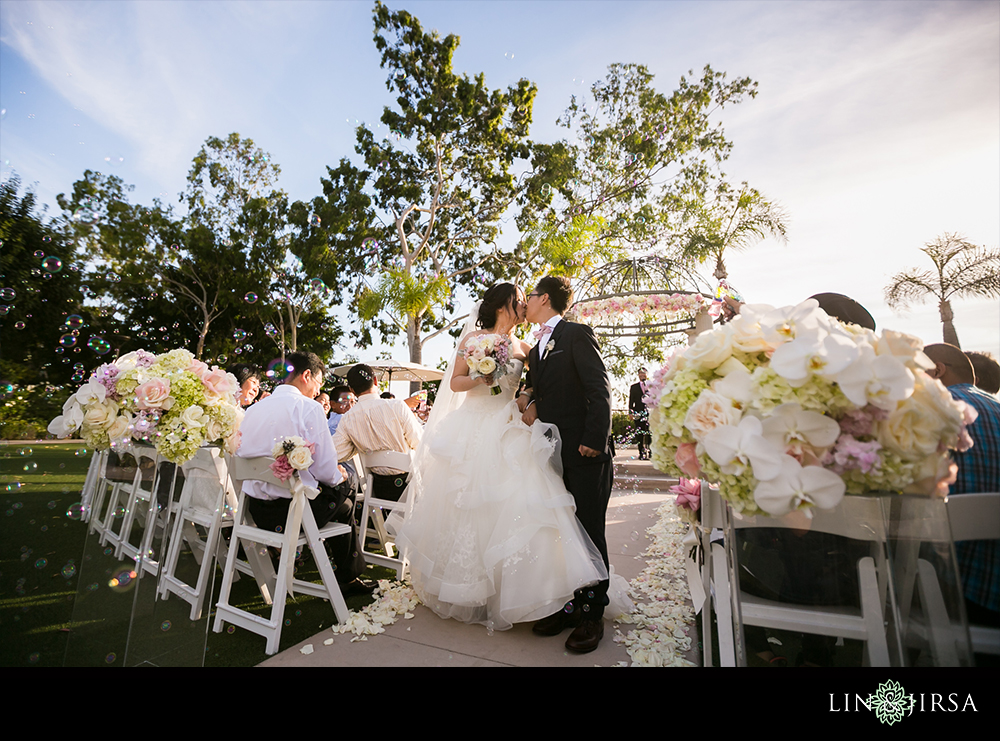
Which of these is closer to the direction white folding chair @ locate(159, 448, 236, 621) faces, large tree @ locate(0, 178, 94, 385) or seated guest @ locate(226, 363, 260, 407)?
the seated guest

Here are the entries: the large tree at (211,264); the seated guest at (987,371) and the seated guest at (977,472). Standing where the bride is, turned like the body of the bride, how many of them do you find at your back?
1

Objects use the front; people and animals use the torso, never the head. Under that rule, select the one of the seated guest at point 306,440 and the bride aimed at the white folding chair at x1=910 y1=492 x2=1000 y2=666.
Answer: the bride

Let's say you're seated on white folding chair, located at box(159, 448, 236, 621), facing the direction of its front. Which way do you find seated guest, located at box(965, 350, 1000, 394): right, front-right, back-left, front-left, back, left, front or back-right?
right

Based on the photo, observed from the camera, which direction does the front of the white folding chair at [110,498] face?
facing away from the viewer and to the right of the viewer

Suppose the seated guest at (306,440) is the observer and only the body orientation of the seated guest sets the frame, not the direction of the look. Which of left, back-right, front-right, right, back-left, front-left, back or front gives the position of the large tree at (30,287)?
left

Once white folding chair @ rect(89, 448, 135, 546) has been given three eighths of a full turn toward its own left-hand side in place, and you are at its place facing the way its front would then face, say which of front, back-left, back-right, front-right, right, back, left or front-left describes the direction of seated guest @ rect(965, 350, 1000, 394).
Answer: back-left

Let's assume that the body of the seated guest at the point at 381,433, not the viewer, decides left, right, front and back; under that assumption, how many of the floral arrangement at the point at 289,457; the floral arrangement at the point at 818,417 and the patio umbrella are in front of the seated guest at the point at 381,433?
1

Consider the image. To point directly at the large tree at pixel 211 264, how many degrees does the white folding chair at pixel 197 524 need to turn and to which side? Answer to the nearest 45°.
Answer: approximately 45° to its left

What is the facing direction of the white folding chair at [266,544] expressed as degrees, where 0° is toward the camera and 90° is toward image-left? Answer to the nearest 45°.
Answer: approximately 225°

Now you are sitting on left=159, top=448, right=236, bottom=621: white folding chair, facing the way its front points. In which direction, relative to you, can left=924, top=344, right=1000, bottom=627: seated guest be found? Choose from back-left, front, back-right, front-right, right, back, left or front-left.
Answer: right

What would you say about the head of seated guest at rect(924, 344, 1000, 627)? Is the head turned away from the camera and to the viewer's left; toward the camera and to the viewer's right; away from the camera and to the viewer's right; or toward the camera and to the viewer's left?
away from the camera and to the viewer's left

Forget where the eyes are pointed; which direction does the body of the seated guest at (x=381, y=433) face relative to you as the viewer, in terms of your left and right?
facing away from the viewer

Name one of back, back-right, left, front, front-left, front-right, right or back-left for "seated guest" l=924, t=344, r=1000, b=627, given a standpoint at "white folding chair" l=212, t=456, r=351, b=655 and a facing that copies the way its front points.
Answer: right

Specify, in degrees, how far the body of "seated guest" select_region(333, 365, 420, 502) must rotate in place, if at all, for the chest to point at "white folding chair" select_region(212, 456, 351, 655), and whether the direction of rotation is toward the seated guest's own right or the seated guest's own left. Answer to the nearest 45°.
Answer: approximately 135° to the seated guest's own left

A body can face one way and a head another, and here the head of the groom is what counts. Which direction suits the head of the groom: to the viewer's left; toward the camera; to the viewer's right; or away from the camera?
to the viewer's left

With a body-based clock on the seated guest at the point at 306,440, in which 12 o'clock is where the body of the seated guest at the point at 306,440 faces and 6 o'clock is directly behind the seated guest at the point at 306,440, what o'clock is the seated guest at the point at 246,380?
the seated guest at the point at 246,380 is roughly at 10 o'clock from the seated guest at the point at 306,440.

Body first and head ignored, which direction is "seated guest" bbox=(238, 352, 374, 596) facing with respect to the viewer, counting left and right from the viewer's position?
facing away from the viewer and to the right of the viewer
